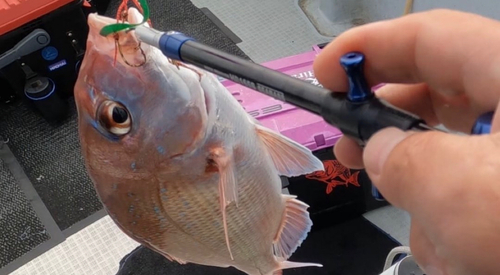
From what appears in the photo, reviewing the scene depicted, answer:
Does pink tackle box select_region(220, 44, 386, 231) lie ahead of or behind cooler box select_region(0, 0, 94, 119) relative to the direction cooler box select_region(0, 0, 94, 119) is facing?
ahead

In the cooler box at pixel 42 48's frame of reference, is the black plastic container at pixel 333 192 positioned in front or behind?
in front

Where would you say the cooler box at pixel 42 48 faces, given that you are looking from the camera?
facing the viewer and to the right of the viewer
